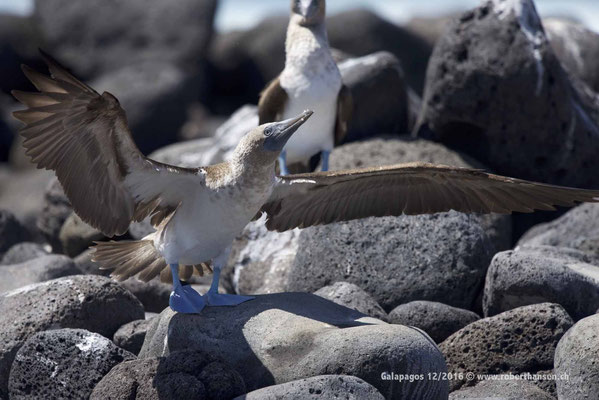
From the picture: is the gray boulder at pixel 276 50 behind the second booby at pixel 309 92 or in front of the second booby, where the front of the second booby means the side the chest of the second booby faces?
behind

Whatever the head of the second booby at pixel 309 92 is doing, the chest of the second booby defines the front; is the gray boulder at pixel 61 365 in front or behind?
in front

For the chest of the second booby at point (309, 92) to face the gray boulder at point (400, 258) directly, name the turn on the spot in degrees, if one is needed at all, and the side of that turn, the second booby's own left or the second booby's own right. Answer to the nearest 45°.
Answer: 0° — it already faces it

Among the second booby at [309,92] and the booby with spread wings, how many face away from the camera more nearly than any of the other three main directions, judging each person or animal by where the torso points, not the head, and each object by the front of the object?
0

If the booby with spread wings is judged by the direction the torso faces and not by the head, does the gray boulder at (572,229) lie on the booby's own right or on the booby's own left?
on the booby's own left

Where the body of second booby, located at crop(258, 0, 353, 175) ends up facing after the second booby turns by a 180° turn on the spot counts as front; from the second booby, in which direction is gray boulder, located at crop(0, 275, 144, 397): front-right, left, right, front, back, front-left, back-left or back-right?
back-left

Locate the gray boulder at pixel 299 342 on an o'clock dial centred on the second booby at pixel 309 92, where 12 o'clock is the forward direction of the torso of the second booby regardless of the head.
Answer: The gray boulder is roughly at 12 o'clock from the second booby.

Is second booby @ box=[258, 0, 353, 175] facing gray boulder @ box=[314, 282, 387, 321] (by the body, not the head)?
yes

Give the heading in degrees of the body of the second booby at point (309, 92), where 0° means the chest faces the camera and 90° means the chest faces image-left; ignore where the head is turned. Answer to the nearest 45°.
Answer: approximately 0°
